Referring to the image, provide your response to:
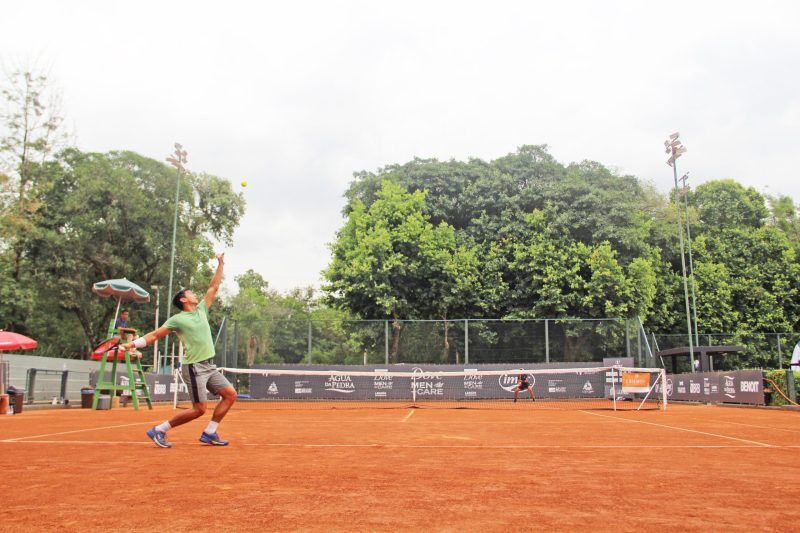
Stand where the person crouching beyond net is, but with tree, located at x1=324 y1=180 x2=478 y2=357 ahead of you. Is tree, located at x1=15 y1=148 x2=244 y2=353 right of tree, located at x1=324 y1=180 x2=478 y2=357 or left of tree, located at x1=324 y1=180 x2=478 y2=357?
left

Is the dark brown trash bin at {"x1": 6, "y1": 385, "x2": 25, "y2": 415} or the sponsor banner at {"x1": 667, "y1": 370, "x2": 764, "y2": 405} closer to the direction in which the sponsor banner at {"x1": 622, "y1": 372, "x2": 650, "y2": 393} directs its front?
the dark brown trash bin

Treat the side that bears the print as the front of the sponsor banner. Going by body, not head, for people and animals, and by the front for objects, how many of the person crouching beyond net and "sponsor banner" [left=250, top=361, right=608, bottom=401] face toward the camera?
2

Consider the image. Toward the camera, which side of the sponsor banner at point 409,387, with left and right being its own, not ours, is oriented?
front

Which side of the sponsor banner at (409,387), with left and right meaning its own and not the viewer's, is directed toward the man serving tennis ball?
front

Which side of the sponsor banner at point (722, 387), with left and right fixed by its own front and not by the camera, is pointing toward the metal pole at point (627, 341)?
right

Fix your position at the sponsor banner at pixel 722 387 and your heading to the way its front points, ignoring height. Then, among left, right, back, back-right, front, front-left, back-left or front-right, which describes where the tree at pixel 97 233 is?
front-right

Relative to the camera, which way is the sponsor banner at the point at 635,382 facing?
toward the camera

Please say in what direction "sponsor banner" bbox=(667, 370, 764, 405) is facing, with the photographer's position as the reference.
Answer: facing the viewer and to the left of the viewer

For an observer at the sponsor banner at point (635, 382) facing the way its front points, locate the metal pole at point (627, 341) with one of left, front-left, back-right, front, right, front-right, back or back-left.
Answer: back
